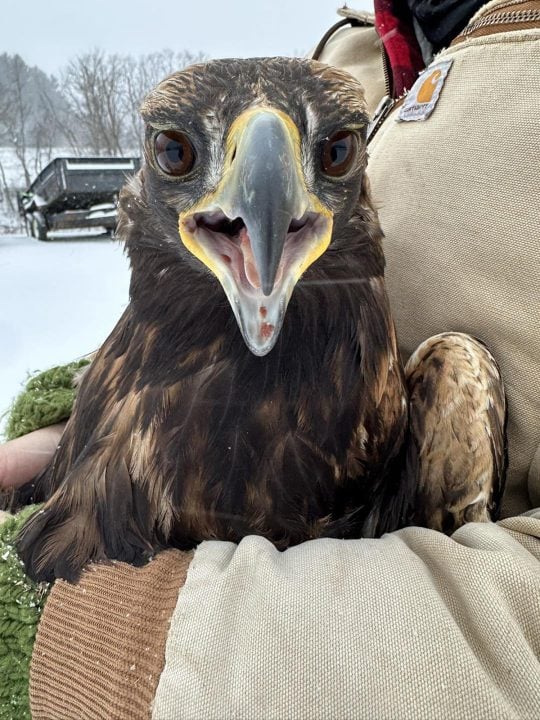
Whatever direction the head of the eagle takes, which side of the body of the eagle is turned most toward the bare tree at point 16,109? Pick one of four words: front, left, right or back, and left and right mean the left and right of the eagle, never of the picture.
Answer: back

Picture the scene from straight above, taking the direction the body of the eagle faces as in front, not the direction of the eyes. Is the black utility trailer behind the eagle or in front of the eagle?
behind

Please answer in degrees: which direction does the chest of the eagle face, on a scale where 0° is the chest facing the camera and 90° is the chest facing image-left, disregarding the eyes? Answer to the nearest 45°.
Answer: approximately 0°
